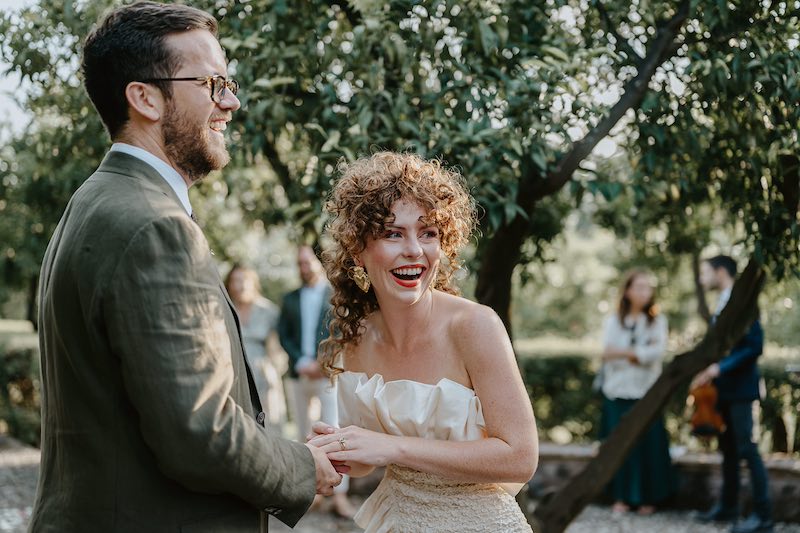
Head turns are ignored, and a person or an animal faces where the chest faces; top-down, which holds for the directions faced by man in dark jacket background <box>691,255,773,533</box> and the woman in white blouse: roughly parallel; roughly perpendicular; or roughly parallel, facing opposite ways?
roughly perpendicular

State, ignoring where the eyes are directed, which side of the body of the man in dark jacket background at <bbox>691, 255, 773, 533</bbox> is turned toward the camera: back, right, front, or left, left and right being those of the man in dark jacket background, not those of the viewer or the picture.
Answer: left

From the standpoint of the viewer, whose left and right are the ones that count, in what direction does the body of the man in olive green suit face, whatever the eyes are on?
facing to the right of the viewer

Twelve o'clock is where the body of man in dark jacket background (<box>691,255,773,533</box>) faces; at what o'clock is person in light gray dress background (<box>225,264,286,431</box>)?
The person in light gray dress background is roughly at 12 o'clock from the man in dark jacket background.

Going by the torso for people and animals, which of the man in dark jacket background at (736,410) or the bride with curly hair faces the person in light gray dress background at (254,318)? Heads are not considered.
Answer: the man in dark jacket background

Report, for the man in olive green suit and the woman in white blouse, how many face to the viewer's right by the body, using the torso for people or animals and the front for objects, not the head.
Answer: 1

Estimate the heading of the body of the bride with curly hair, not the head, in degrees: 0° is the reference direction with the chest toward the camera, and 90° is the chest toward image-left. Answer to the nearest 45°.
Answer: approximately 45°

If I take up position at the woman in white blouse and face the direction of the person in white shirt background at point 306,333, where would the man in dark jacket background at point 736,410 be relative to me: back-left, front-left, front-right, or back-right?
back-left

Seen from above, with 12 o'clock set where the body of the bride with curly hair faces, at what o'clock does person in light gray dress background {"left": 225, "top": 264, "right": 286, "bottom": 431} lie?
The person in light gray dress background is roughly at 4 o'clock from the bride with curly hair.

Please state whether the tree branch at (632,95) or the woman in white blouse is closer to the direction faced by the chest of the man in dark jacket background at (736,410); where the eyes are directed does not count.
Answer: the woman in white blouse
